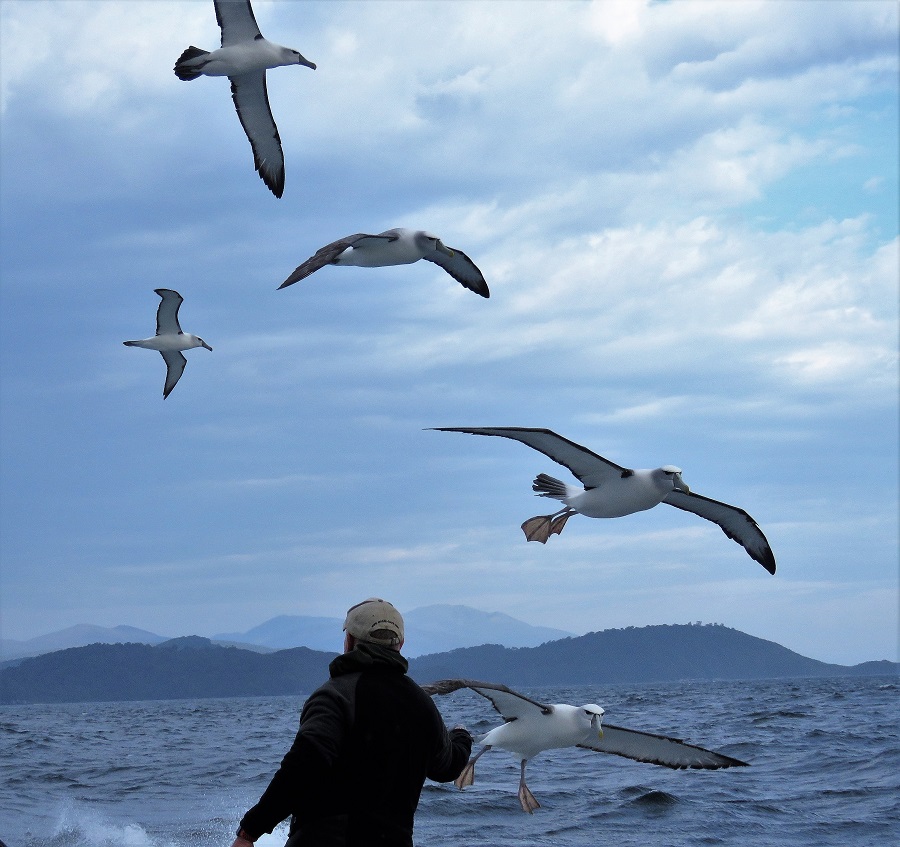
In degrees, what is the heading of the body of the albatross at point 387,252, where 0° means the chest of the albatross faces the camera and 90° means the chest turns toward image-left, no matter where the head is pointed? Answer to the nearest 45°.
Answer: approximately 315°

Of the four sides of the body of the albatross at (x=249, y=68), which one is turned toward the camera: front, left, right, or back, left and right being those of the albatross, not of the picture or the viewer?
right

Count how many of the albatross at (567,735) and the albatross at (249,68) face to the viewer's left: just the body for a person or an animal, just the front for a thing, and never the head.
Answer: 0

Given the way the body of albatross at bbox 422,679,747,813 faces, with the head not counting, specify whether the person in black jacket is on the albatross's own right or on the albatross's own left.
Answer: on the albatross's own right

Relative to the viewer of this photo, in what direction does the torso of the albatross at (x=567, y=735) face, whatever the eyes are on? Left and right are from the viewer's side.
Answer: facing the viewer and to the right of the viewer
